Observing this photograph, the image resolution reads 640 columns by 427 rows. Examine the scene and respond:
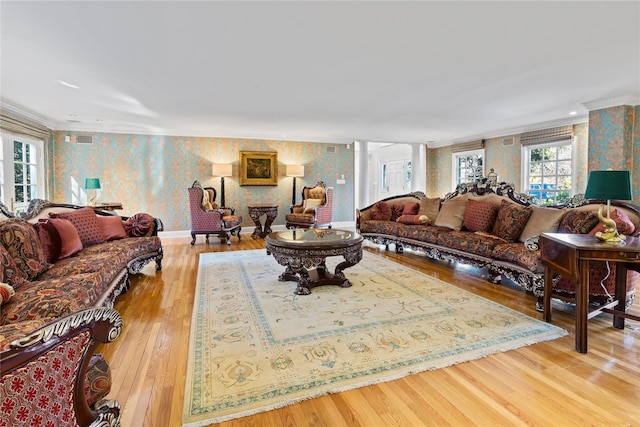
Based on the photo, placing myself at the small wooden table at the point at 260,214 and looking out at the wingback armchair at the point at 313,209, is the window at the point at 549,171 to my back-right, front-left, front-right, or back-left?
front-right

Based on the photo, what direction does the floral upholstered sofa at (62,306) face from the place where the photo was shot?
facing the viewer and to the right of the viewer

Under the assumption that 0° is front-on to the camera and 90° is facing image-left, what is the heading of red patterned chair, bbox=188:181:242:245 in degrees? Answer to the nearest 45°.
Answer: approximately 315°

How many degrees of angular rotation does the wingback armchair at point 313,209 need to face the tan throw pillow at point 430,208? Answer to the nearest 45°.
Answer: approximately 90° to its left

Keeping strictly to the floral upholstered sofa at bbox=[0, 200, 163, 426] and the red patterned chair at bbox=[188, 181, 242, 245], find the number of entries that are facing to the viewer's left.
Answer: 0

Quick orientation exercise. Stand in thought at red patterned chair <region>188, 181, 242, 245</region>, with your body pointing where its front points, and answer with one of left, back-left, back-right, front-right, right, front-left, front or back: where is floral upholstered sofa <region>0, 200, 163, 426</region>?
front-right

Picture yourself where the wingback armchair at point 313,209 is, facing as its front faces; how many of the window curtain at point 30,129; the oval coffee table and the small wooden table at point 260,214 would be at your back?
0

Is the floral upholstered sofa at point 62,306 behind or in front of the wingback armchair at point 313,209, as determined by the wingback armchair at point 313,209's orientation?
in front

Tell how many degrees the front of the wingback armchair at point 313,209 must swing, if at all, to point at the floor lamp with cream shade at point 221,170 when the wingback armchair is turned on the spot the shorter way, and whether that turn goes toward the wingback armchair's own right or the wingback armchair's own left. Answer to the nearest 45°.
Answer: approximately 45° to the wingback armchair's own right

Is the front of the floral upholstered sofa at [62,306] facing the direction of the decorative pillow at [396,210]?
no

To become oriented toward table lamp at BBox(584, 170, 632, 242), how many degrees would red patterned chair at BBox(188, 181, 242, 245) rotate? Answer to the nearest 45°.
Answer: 0° — it already faces it
